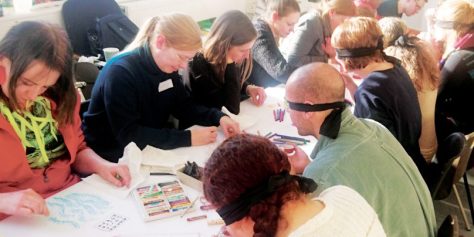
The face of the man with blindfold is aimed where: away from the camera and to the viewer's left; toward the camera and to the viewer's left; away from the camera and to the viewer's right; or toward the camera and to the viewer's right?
away from the camera and to the viewer's left

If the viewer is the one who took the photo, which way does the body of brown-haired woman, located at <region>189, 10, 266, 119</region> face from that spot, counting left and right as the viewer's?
facing the viewer and to the right of the viewer

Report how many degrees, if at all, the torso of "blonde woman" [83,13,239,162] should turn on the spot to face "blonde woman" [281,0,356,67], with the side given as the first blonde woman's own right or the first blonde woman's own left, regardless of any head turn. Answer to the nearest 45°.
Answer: approximately 90° to the first blonde woman's own left

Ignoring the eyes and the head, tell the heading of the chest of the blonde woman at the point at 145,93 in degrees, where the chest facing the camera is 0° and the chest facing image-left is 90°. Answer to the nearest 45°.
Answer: approximately 315°

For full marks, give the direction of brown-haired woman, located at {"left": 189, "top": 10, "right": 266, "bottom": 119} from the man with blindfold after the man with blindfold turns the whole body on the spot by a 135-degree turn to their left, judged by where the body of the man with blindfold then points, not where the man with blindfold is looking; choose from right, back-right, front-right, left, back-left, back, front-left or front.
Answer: back-right

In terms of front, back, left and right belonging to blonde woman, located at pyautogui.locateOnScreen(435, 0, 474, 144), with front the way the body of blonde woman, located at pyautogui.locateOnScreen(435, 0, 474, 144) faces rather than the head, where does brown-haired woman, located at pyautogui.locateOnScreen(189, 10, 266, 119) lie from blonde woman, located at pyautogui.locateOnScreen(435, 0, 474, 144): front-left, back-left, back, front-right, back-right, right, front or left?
front-left

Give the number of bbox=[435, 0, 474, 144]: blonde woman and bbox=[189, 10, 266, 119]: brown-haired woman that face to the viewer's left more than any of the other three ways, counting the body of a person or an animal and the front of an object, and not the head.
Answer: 1

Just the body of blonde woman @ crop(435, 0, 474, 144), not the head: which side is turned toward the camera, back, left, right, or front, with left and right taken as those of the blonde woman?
left

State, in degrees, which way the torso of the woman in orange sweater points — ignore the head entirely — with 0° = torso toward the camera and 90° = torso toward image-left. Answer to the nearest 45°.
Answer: approximately 315°

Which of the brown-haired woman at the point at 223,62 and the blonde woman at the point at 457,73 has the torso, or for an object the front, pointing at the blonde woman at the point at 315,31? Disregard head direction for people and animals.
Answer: the blonde woman at the point at 457,73

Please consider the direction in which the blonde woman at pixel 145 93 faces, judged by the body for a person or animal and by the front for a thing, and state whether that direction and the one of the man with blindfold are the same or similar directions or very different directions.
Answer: very different directions

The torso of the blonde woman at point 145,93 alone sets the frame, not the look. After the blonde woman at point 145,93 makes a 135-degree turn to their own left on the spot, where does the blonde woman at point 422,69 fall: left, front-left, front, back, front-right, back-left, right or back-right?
right

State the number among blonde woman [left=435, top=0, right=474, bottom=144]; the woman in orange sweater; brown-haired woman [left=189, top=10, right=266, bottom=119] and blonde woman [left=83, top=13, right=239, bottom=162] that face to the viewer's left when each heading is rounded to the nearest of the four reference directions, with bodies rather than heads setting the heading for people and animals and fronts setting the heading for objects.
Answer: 1

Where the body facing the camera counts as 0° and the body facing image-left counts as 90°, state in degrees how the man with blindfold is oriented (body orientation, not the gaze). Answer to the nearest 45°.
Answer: approximately 135°
